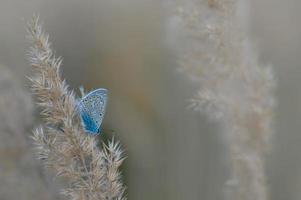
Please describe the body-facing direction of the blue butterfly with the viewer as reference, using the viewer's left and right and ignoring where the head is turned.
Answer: facing to the left of the viewer
